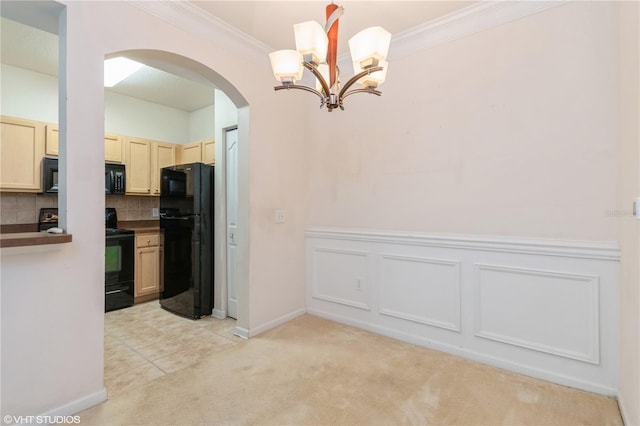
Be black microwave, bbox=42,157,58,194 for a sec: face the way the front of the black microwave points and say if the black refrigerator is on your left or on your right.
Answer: on your left

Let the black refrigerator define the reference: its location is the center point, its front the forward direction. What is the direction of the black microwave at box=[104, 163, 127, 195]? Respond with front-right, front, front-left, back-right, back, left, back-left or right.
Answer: right

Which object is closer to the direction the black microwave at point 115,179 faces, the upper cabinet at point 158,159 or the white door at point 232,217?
the white door

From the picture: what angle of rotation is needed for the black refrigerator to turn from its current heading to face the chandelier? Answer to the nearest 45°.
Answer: approximately 45° to its left

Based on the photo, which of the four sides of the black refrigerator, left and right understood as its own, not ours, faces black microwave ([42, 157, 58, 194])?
right

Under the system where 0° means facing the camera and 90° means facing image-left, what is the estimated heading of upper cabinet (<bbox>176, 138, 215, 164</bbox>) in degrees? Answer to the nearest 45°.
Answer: approximately 45°

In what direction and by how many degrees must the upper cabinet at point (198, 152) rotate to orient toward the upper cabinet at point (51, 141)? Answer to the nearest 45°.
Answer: approximately 45° to its right

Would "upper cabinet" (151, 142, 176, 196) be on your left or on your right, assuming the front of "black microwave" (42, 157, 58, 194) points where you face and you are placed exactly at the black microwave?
on your left

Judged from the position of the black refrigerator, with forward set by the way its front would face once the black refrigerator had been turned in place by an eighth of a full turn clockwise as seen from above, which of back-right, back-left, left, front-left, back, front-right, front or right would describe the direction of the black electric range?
front-right
